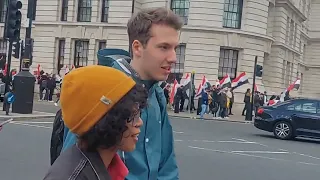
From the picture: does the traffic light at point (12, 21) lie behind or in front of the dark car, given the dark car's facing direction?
behind

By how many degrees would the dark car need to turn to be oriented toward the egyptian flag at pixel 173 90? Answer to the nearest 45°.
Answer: approximately 135° to its left

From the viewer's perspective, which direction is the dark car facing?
to the viewer's right

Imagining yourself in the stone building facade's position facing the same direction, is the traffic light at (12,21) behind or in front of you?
in front

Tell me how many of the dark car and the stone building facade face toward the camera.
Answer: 1

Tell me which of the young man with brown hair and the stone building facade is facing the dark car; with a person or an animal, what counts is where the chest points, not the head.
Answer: the stone building facade

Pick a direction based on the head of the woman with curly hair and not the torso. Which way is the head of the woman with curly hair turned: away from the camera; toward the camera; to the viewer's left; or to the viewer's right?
to the viewer's right

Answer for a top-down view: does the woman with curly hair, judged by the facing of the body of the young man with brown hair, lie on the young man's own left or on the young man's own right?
on the young man's own right

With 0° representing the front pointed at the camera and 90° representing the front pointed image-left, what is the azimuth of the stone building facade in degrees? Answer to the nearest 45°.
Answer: approximately 0°

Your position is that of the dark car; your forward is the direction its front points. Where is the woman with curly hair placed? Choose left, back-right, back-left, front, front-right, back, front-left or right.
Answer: right
